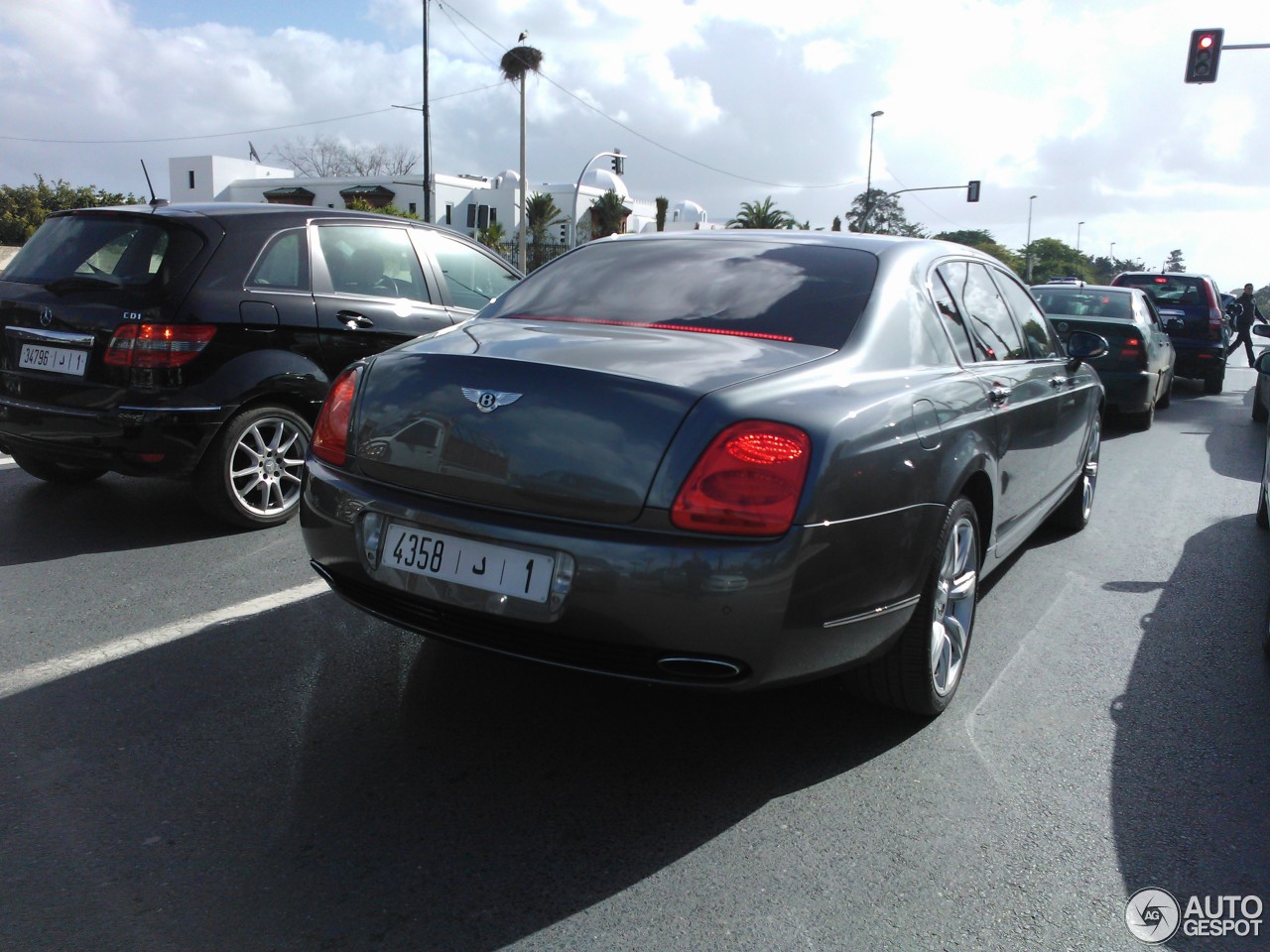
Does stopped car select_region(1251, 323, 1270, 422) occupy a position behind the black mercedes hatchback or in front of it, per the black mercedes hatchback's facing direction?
in front

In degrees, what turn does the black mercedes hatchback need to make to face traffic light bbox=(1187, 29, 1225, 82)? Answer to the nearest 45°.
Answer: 0° — it already faces it

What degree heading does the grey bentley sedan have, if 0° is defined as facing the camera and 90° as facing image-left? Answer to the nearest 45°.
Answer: approximately 225°

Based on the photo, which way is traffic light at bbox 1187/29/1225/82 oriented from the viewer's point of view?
toward the camera

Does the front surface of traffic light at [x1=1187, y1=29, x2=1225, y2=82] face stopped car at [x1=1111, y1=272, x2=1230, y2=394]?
yes

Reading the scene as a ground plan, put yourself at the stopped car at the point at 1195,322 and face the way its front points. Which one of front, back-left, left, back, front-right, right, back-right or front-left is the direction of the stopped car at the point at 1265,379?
back

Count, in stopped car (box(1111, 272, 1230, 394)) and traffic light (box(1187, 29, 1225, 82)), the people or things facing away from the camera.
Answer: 1

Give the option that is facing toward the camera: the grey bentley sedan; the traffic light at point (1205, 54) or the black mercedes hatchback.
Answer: the traffic light

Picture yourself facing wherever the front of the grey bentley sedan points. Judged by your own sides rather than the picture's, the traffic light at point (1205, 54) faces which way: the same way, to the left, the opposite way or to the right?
the opposite way

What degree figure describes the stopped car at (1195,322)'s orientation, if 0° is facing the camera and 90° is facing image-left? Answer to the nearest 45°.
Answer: approximately 180°

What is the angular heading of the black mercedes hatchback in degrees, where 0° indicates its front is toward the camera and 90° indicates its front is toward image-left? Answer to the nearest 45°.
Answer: approximately 225°

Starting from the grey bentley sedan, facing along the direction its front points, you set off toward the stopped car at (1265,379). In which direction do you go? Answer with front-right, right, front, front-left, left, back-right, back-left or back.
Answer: front

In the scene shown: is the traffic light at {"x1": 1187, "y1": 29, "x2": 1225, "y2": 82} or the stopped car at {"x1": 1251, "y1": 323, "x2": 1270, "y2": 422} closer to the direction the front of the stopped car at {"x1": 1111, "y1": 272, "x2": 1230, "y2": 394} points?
the traffic light

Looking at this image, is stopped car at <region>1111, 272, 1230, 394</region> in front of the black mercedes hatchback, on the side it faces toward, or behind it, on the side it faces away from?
in front

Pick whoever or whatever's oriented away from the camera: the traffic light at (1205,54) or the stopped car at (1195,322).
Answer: the stopped car

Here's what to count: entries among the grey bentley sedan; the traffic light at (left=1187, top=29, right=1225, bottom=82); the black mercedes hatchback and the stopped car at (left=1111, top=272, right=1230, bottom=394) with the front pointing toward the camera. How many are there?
1
